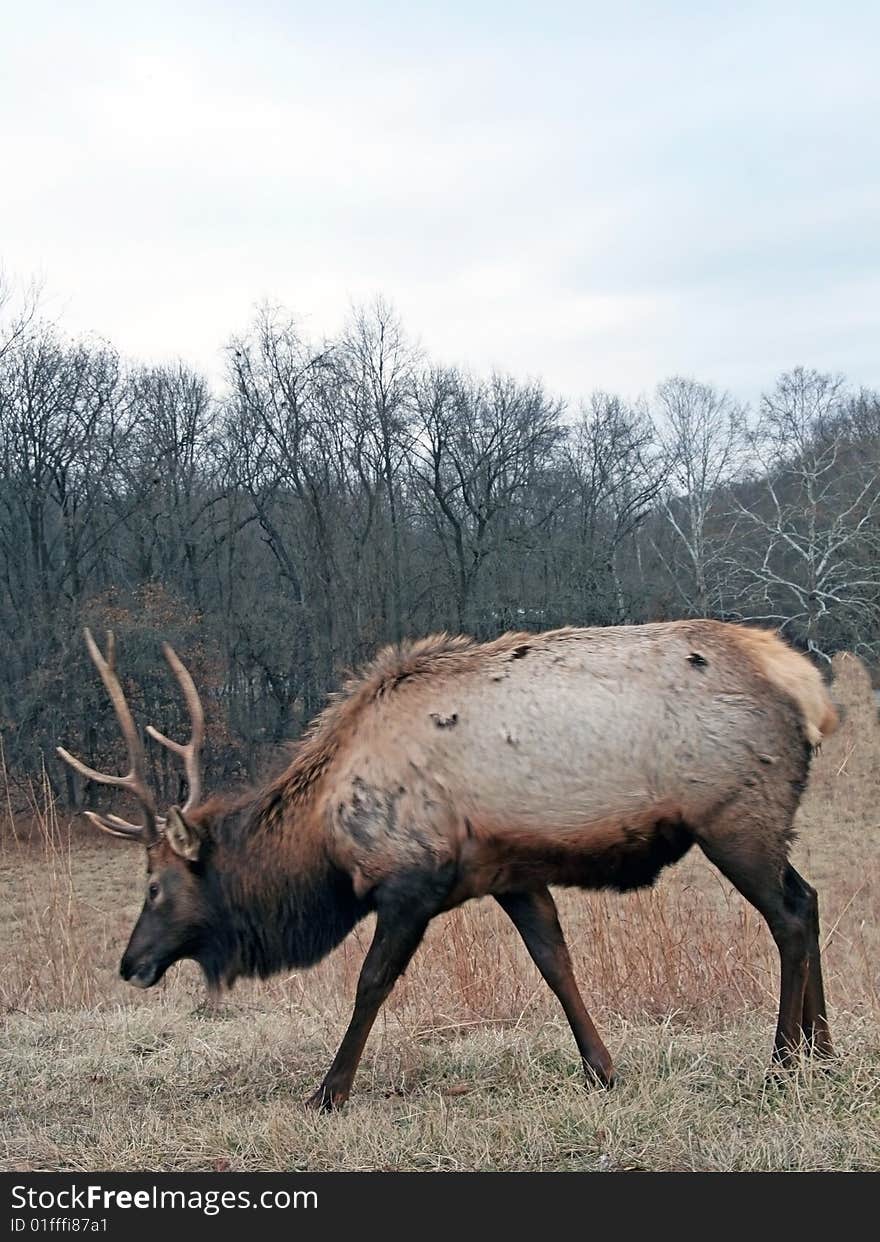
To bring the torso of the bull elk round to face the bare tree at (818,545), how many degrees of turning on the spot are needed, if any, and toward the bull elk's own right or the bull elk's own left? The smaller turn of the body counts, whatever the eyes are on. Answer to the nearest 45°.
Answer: approximately 90° to the bull elk's own right

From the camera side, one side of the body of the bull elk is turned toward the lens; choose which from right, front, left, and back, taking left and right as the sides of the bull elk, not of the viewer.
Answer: left
